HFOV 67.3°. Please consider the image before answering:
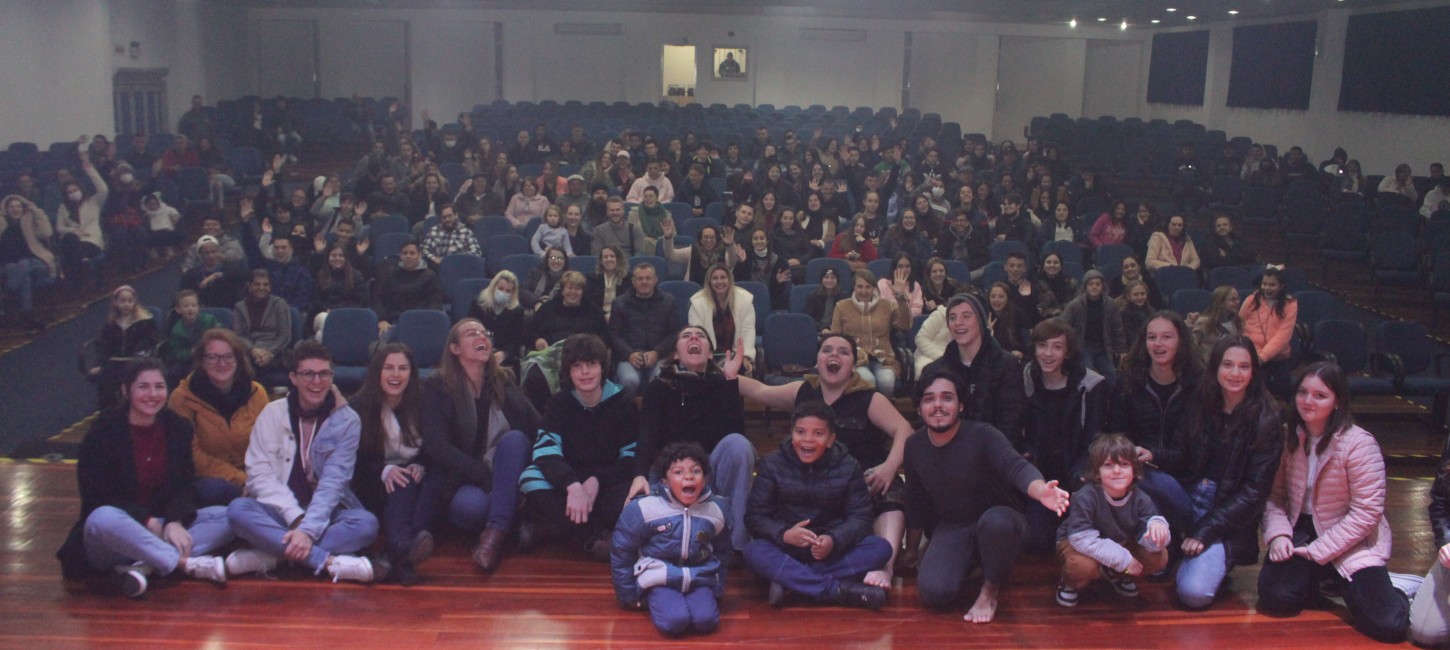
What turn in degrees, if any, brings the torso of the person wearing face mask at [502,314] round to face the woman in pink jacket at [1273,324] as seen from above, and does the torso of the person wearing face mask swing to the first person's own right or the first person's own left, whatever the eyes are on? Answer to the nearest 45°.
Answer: approximately 90° to the first person's own left

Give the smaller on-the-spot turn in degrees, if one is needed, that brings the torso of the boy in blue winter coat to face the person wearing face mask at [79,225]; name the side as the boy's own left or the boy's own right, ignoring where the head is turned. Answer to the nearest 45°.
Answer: approximately 135° to the boy's own right

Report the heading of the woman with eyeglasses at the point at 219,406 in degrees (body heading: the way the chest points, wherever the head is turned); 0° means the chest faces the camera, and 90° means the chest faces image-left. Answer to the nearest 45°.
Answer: approximately 0°
